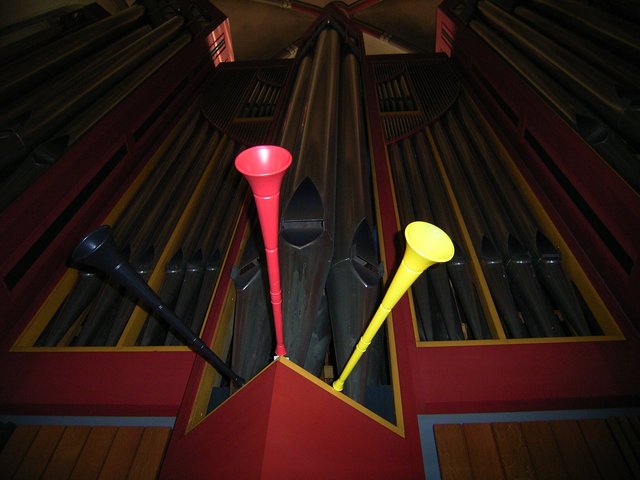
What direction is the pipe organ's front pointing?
toward the camera
